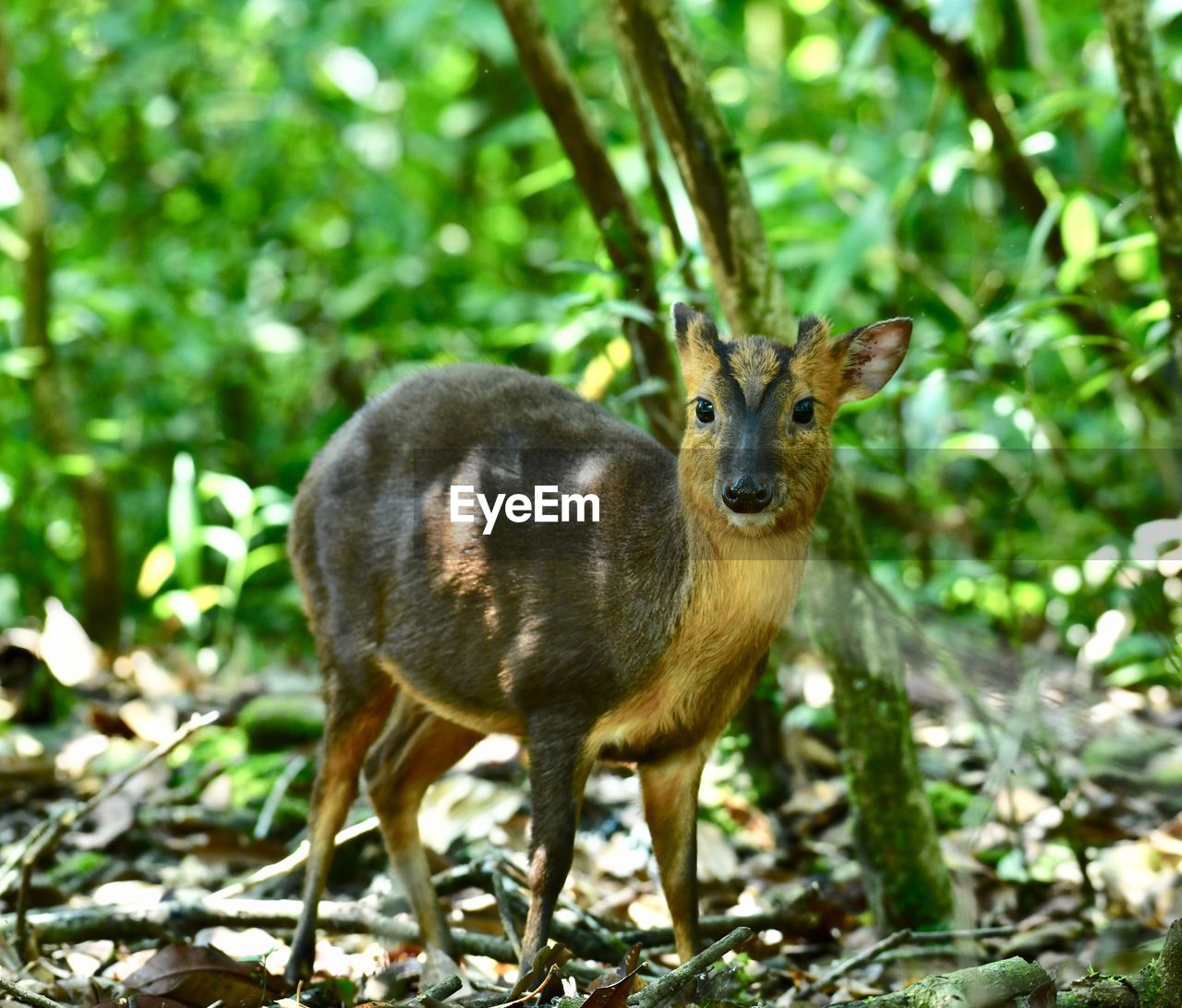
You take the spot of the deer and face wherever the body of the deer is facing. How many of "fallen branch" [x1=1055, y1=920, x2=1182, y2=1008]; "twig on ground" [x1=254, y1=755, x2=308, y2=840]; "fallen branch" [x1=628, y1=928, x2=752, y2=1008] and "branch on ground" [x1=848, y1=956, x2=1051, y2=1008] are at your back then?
1

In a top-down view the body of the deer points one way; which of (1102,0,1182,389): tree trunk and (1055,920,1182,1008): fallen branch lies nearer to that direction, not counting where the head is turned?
the fallen branch

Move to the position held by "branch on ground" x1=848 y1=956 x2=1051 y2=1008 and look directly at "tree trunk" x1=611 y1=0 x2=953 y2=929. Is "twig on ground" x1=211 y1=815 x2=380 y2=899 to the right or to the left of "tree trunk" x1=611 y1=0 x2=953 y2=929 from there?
left

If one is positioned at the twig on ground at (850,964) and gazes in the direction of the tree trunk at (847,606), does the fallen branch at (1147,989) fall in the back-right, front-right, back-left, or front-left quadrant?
back-right

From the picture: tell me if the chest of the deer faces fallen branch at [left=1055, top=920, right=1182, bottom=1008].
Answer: yes

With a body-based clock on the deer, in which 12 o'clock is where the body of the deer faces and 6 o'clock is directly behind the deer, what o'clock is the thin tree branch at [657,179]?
The thin tree branch is roughly at 8 o'clock from the deer.

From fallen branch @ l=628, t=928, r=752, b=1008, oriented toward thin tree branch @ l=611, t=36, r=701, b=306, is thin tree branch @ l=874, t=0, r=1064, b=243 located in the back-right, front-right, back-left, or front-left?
front-right

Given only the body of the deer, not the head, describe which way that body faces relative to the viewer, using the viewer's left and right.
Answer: facing the viewer and to the right of the viewer

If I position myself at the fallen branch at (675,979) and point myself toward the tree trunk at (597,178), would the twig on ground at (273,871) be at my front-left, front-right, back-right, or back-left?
front-left

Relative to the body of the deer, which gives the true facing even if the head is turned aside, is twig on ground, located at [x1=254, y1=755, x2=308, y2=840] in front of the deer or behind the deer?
behind

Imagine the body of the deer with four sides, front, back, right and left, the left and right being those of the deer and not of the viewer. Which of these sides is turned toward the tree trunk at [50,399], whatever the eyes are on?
back

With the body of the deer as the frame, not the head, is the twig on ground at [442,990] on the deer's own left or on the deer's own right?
on the deer's own right

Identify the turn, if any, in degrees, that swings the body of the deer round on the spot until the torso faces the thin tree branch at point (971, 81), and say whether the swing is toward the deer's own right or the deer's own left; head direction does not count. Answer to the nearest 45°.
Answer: approximately 90° to the deer's own left
